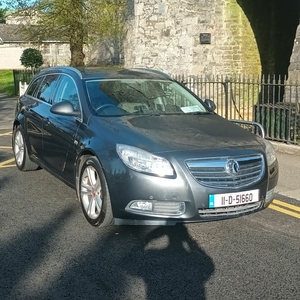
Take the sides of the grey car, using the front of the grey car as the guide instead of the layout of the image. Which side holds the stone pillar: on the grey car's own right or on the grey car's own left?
on the grey car's own left

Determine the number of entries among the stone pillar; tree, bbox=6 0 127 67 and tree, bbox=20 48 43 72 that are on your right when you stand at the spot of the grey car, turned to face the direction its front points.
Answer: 0

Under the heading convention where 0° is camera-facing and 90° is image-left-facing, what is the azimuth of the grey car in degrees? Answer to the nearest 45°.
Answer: approximately 315°

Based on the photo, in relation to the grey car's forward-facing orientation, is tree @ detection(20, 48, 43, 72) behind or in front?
behind

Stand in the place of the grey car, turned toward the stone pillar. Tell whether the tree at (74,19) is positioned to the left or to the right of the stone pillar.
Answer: left

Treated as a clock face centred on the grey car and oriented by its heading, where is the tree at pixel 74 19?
The tree is roughly at 7 o'clock from the grey car.
